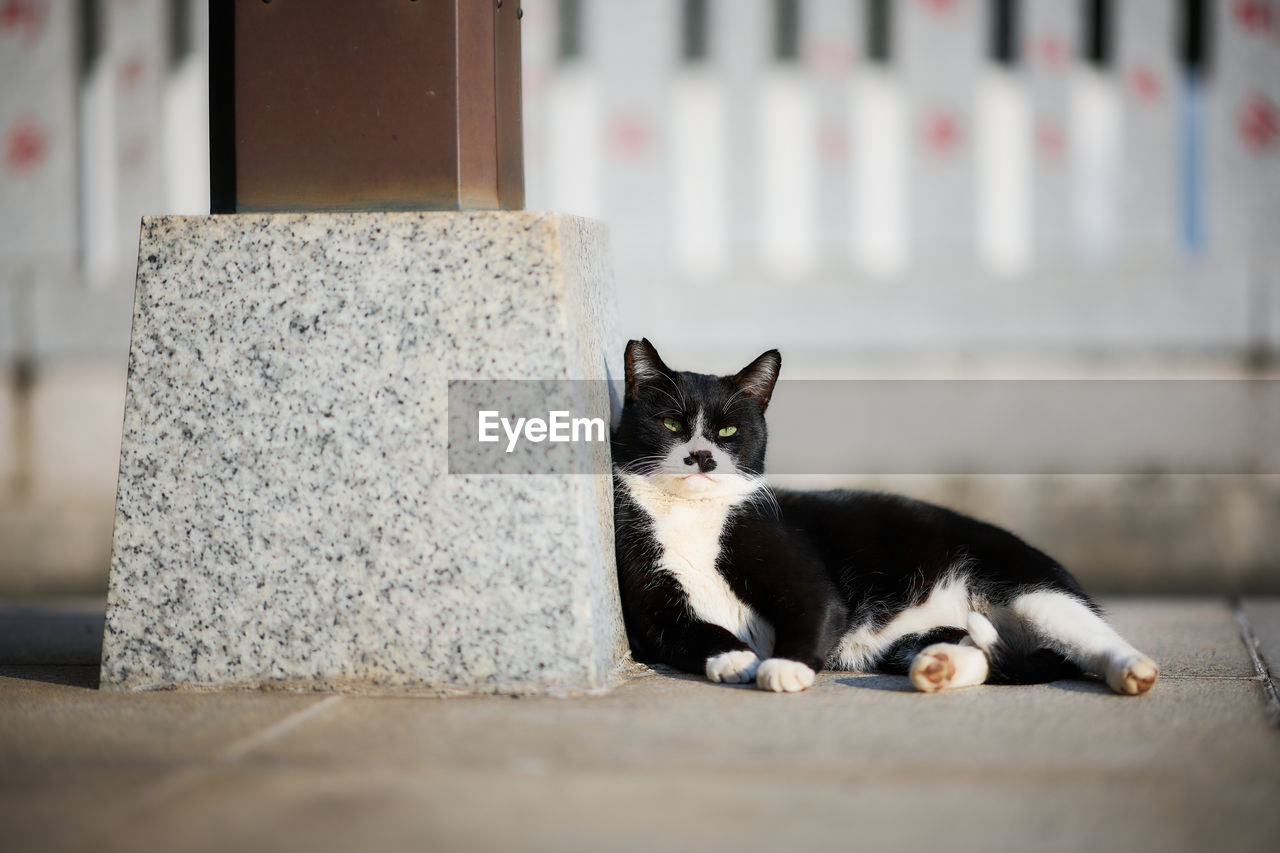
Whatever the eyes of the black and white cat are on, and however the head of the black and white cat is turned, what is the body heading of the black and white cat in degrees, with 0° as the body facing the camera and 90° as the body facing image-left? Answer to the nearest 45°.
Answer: approximately 45°

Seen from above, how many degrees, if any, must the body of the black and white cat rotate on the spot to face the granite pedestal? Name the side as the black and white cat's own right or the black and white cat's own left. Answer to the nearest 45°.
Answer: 0° — it already faces it

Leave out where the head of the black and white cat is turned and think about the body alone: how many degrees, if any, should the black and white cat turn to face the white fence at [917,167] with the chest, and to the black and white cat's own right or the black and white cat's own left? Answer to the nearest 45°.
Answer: approximately 135° to the black and white cat's own right

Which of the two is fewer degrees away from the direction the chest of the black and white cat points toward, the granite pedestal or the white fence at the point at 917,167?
the granite pedestal
